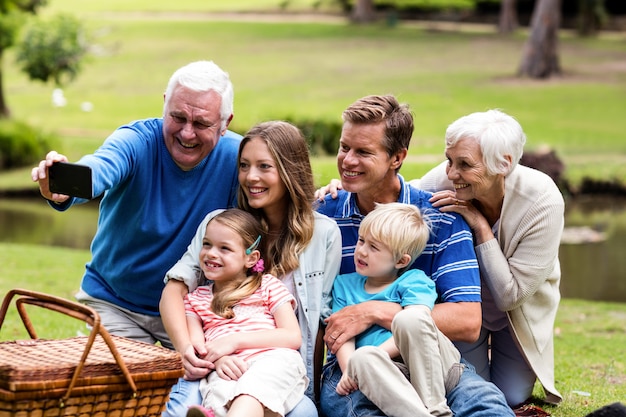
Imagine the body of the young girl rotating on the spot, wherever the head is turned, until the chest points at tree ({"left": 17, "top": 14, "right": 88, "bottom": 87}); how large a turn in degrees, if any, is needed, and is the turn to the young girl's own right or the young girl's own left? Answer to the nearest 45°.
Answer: approximately 135° to the young girl's own right

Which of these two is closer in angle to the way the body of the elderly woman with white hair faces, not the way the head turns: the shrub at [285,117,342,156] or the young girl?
the young girl

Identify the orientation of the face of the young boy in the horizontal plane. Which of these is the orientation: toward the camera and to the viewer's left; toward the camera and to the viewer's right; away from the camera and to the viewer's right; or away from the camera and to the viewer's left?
toward the camera and to the viewer's left

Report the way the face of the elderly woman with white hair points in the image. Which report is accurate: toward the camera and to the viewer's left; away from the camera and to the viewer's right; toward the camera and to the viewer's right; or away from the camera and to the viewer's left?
toward the camera and to the viewer's left

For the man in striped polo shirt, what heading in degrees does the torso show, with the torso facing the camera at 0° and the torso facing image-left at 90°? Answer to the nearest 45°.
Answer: approximately 45°

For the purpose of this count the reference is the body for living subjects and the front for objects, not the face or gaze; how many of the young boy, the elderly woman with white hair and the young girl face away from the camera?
0

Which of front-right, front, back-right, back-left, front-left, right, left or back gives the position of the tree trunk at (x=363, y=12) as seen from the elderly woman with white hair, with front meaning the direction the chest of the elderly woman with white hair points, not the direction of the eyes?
back-right

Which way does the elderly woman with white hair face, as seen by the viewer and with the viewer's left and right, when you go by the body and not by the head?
facing the viewer and to the left of the viewer

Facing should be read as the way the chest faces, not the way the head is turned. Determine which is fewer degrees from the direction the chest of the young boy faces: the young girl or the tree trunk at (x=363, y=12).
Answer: the young girl

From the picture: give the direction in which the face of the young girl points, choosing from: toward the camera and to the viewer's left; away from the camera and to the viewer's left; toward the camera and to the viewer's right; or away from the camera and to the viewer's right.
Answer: toward the camera and to the viewer's left

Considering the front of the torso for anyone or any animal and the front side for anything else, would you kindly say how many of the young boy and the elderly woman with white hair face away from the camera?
0

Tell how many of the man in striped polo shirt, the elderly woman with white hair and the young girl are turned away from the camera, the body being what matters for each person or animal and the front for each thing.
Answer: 0

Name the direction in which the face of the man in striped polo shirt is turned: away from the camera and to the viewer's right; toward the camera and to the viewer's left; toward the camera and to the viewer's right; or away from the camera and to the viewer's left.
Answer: toward the camera and to the viewer's left

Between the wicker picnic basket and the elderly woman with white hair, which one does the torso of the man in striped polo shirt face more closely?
the wicker picnic basket

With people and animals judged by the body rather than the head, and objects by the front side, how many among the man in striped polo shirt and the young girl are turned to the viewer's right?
0

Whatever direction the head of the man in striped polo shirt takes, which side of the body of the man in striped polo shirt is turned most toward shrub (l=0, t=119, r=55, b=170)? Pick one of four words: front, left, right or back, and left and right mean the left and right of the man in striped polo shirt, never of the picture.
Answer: right

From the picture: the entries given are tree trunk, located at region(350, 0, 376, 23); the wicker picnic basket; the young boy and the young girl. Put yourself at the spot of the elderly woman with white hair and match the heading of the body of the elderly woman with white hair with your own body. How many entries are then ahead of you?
3
